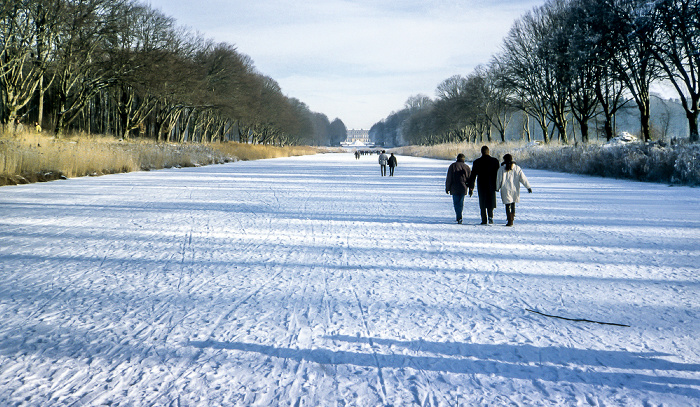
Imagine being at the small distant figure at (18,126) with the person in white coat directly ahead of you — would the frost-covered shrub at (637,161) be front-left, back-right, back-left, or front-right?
front-left

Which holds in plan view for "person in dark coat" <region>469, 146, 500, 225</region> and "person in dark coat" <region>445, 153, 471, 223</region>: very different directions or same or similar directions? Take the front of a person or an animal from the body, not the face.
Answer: same or similar directions

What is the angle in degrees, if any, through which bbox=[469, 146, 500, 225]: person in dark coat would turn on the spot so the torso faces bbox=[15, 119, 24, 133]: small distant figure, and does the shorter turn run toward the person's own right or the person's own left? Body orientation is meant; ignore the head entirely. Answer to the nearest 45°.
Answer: approximately 45° to the person's own left

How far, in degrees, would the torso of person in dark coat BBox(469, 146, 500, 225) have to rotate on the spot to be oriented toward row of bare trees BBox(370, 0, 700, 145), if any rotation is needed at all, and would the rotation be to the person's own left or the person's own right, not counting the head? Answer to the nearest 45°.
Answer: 0° — they already face it

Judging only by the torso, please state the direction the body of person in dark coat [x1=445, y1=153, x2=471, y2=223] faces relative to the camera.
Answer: away from the camera

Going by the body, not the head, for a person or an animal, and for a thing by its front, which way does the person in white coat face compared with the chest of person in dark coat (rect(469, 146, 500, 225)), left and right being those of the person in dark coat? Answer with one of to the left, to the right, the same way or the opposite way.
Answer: the same way

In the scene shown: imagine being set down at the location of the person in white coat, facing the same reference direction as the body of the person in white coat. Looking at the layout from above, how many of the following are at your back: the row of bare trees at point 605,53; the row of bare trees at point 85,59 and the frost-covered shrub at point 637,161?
0

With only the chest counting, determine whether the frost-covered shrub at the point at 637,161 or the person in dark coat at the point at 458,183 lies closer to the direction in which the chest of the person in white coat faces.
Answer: the frost-covered shrub

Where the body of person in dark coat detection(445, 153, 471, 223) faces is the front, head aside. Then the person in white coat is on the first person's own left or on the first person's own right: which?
on the first person's own right

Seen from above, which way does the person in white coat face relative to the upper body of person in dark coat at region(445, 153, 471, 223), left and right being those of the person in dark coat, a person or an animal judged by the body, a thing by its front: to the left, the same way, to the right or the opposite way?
the same way

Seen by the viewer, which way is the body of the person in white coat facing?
away from the camera

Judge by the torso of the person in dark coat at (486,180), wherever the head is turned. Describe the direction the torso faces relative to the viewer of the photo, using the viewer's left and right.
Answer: facing away from the viewer
